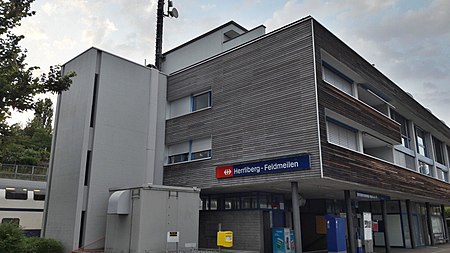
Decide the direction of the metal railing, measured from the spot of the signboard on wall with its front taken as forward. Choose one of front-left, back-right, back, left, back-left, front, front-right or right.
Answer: back-right

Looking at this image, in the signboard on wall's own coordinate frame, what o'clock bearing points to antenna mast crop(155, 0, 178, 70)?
The antenna mast is roughly at 4 o'clock from the signboard on wall.

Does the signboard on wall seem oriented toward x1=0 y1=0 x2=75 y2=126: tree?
no

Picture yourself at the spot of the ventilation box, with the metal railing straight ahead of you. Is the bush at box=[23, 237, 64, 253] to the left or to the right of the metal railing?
left

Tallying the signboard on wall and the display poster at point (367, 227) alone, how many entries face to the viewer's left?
0

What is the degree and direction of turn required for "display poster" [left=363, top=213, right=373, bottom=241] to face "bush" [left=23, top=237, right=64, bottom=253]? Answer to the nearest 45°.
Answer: approximately 90° to its right

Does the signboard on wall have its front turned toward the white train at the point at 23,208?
no

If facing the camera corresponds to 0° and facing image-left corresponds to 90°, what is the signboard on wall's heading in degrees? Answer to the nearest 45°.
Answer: approximately 315°

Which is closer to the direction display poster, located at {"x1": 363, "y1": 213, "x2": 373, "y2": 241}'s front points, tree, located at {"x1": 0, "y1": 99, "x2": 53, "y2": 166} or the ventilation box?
the ventilation box

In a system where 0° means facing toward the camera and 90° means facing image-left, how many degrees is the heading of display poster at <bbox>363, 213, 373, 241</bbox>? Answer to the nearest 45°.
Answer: approximately 0°

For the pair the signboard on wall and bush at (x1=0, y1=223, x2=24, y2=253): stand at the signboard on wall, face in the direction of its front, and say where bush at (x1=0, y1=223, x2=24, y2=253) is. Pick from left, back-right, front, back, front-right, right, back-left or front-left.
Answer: right
